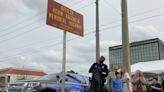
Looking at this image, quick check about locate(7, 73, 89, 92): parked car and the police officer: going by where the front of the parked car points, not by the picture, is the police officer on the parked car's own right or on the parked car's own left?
on the parked car's own left

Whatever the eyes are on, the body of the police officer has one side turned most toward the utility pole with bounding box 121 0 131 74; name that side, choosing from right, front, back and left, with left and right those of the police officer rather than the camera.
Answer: left

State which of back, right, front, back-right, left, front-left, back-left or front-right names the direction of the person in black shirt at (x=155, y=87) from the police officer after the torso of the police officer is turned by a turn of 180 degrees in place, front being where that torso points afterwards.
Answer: right

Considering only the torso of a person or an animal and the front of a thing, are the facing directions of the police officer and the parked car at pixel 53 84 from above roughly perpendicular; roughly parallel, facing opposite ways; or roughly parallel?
roughly perpendicular

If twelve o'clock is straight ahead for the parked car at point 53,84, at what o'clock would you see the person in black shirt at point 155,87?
The person in black shirt is roughly at 7 o'clock from the parked car.

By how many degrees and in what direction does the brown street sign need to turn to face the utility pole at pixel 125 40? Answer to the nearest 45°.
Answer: approximately 90° to its left

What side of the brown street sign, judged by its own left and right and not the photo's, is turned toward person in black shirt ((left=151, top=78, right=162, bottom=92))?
left

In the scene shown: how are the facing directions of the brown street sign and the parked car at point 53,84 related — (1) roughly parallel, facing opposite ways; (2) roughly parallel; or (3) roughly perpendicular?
roughly perpendicular
